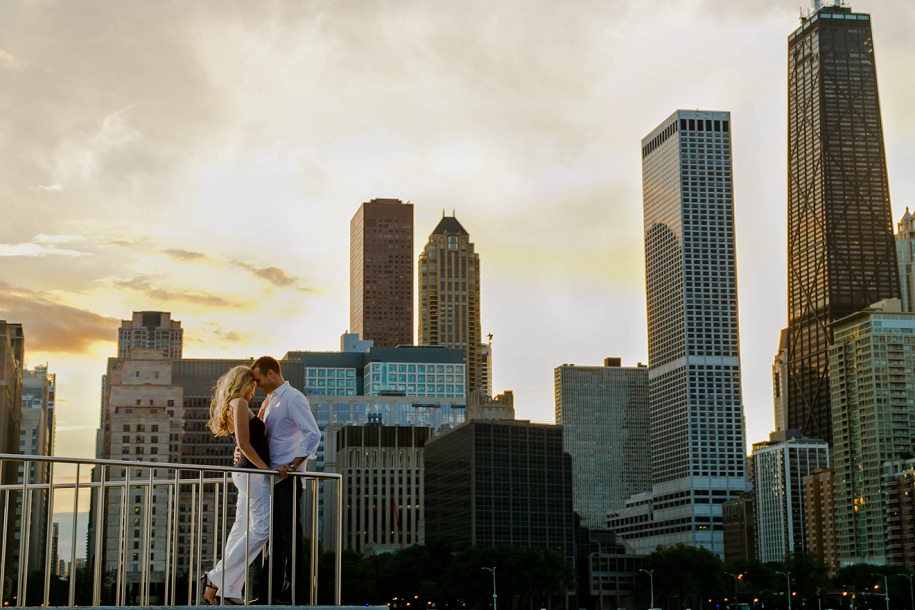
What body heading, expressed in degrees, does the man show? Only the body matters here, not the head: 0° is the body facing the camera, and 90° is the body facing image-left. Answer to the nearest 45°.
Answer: approximately 90°

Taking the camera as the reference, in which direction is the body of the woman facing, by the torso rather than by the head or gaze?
to the viewer's right

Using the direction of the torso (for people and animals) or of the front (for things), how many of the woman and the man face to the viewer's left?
1

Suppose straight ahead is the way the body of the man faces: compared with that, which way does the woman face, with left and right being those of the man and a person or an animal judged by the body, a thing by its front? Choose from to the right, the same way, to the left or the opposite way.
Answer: the opposite way
